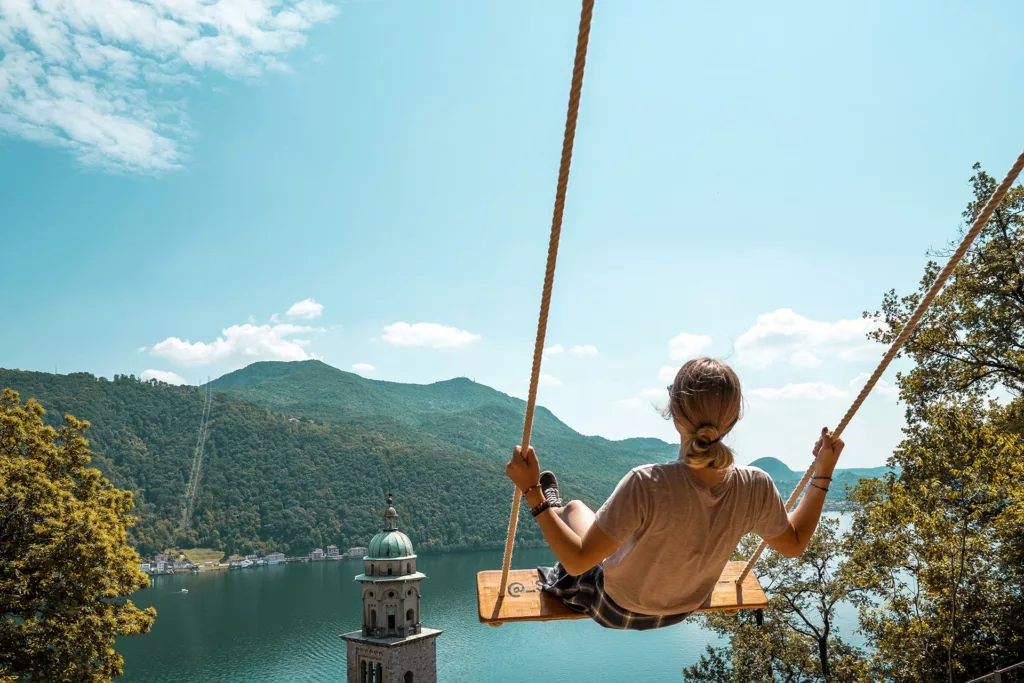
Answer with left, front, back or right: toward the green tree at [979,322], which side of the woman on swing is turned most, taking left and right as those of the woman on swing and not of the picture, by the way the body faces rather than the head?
right

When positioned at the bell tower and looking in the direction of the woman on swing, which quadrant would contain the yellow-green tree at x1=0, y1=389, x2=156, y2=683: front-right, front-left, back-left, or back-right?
front-right

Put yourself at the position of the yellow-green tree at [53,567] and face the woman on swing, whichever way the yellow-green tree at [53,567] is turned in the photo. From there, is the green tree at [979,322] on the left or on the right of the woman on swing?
left

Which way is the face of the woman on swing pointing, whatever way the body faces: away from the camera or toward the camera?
away from the camera

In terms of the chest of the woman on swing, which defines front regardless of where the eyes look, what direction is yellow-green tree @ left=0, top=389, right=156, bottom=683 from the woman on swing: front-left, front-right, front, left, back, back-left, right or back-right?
front

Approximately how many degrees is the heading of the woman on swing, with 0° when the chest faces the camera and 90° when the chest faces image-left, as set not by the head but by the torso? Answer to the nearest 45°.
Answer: approximately 135°

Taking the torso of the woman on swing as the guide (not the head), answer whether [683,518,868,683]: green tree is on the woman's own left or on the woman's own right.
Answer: on the woman's own right
